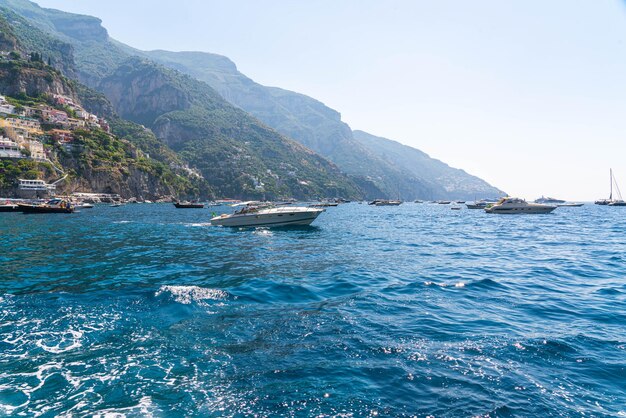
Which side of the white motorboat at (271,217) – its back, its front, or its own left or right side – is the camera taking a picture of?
right
